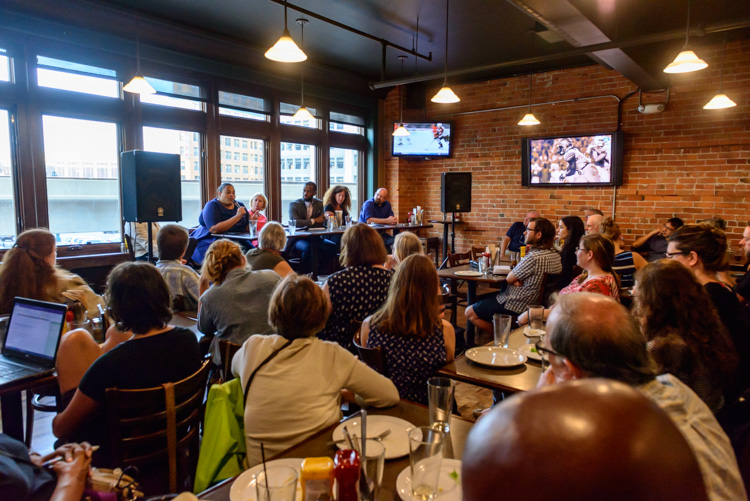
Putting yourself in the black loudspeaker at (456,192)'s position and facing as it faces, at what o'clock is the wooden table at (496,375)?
The wooden table is roughly at 12 o'clock from the black loudspeaker.

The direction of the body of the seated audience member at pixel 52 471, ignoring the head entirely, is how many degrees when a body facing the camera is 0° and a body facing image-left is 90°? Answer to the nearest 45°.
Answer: approximately 270°

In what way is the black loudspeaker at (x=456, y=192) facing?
toward the camera

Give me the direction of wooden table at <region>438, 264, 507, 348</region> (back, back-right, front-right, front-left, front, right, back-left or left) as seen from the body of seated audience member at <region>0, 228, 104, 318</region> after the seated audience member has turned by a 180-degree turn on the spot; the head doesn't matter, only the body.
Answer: back-left

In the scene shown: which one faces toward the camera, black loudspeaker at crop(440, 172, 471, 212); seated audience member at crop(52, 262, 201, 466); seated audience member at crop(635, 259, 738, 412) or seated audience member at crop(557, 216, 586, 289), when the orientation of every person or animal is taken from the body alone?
the black loudspeaker

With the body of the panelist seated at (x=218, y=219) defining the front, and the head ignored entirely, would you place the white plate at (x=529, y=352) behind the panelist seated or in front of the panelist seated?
in front

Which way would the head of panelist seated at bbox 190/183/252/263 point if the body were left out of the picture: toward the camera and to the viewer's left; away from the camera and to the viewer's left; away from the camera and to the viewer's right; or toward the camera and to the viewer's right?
toward the camera and to the viewer's right

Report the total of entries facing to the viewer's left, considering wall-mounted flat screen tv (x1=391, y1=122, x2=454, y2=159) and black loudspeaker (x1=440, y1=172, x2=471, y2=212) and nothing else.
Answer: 0

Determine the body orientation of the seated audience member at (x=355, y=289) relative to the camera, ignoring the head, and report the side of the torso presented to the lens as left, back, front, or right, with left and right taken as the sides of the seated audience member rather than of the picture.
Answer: back

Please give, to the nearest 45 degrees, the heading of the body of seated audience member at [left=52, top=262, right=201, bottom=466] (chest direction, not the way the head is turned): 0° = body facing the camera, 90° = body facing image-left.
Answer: approximately 135°

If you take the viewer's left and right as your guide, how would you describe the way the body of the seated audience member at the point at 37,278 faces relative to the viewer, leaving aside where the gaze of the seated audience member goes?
facing away from the viewer and to the right of the viewer

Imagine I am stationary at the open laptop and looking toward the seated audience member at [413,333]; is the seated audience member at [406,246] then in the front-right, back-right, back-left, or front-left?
front-left

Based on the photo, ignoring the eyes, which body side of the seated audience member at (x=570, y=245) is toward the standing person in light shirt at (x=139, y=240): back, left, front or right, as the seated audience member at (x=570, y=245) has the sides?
front

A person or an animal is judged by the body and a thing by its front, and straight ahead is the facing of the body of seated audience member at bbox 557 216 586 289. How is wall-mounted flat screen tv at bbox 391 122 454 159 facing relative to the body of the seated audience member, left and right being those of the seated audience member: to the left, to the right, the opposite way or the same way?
to the left

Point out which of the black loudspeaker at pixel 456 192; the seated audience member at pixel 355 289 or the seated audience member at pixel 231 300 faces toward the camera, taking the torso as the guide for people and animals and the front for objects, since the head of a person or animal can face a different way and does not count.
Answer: the black loudspeaker

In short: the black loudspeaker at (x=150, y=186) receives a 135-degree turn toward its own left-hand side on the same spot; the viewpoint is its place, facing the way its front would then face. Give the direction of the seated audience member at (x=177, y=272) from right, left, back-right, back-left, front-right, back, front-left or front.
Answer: back

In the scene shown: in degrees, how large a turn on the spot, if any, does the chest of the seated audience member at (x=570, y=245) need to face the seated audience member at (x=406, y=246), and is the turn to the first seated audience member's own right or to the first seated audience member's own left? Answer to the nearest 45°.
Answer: approximately 45° to the first seated audience member's own left

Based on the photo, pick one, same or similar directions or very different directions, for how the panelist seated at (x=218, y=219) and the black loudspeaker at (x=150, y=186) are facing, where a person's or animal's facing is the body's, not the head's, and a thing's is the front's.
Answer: same or similar directions

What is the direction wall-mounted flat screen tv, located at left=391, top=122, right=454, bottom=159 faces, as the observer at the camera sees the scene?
facing the viewer

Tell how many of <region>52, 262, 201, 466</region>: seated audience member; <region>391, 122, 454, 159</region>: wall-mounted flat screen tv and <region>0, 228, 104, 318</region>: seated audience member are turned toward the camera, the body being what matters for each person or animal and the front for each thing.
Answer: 1
